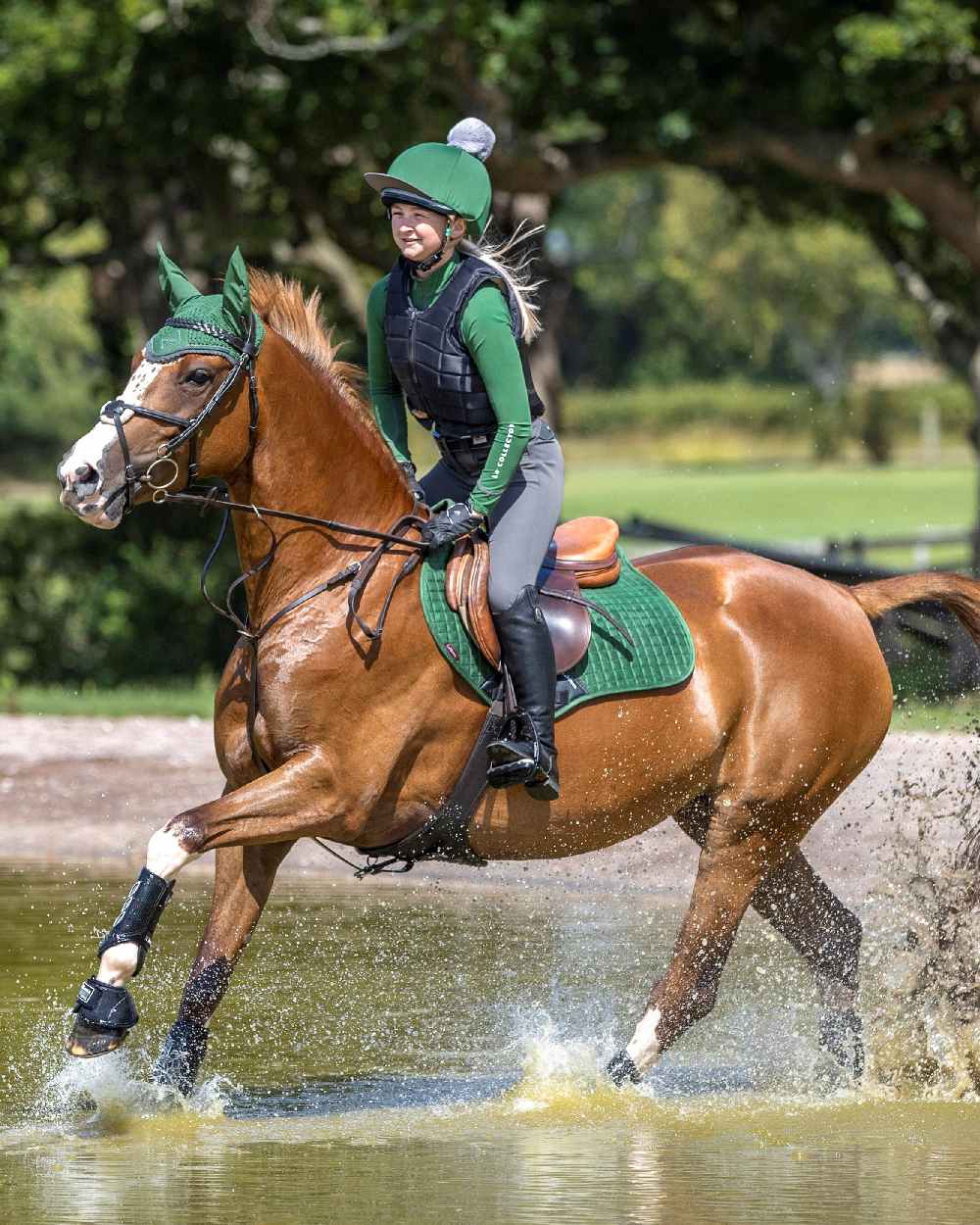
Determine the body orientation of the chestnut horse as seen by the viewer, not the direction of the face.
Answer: to the viewer's left

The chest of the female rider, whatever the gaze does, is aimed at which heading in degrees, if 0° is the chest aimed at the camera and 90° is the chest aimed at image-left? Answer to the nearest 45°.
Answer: approximately 45°
